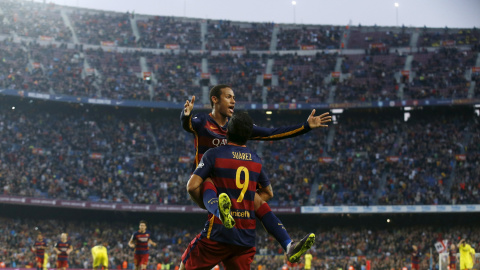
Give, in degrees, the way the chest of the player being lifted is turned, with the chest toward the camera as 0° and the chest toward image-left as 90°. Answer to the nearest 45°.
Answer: approximately 315°

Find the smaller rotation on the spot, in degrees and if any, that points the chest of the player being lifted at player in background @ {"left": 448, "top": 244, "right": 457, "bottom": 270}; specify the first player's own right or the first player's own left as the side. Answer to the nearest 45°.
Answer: approximately 90° to the first player's own left

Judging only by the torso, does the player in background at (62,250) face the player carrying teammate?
yes

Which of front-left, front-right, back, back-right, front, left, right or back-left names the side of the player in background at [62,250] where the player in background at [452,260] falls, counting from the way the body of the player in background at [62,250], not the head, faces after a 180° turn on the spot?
right

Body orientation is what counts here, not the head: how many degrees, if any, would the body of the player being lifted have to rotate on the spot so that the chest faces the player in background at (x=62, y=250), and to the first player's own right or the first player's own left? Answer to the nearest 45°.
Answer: approximately 180°

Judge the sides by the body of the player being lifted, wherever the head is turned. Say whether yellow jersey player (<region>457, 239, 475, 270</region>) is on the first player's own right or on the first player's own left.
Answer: on the first player's own left

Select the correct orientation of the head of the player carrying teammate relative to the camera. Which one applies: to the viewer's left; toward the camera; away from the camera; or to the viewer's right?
away from the camera

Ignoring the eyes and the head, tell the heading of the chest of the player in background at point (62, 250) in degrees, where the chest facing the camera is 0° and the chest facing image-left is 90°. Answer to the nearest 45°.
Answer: approximately 0°

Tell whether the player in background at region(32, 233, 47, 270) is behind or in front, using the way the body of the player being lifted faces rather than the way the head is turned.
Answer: behind

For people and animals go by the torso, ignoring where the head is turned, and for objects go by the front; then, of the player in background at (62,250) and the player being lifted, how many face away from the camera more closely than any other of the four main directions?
0
